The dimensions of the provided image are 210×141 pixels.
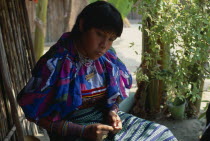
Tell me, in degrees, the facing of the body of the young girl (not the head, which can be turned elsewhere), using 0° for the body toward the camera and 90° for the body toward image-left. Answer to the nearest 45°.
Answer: approximately 315°

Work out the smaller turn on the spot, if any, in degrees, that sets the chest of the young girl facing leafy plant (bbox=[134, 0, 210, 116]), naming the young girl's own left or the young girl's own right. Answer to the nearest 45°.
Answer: approximately 90° to the young girl's own left
